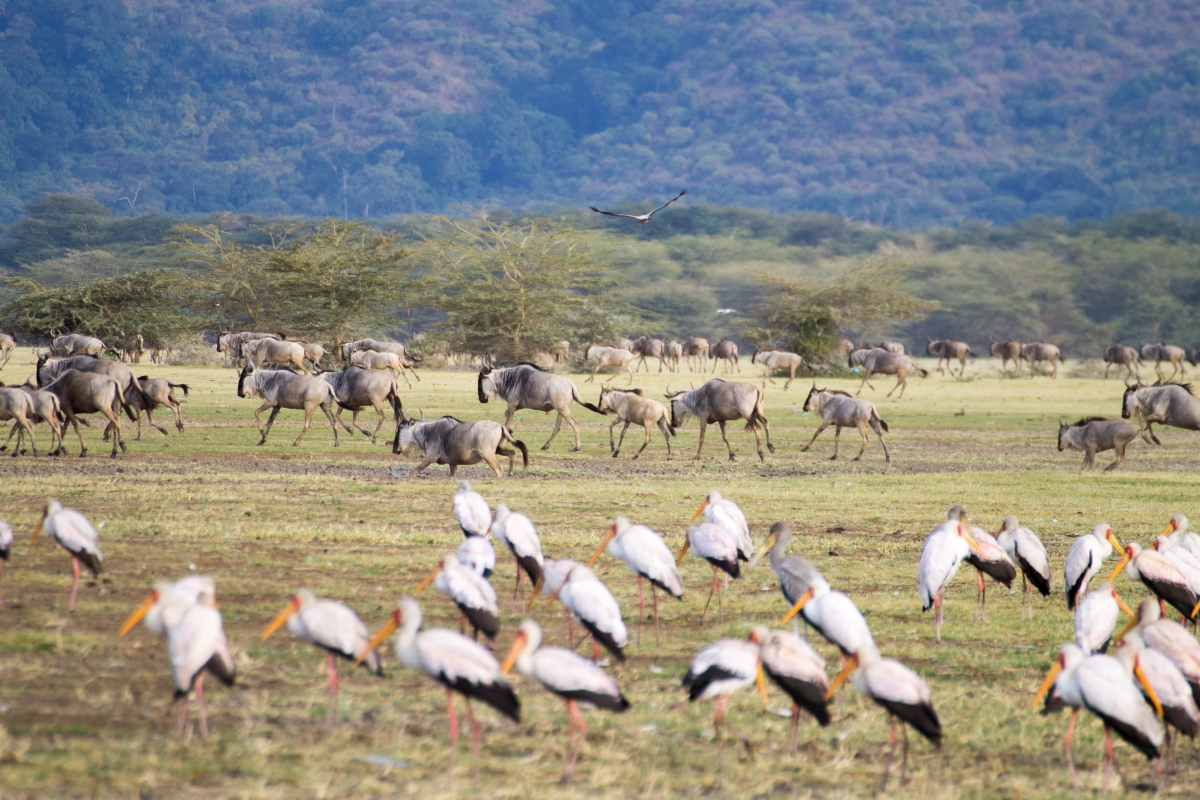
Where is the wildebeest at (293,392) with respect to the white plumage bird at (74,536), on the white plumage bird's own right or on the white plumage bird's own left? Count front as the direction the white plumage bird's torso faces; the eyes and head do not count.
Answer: on the white plumage bird's own right

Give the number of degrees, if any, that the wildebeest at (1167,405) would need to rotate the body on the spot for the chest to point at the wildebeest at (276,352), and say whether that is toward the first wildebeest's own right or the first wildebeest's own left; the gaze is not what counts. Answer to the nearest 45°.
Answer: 0° — it already faces it

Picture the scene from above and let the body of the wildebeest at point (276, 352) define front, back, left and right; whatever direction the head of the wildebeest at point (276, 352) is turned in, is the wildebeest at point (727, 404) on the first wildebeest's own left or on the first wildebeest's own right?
on the first wildebeest's own left

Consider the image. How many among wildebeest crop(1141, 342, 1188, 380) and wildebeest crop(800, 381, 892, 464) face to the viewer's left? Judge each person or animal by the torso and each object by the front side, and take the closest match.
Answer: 2

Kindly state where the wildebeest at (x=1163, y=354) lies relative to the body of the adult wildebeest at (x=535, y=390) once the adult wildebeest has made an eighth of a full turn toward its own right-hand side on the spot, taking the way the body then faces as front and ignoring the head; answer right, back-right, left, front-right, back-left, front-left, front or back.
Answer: right

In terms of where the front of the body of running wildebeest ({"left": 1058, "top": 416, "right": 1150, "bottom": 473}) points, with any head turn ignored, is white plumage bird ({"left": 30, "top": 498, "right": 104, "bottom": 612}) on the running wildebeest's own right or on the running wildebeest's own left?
on the running wildebeest's own left

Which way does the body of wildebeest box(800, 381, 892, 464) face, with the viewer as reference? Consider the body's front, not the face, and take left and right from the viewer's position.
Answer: facing to the left of the viewer

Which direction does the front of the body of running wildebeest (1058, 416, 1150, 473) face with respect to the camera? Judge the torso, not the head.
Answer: to the viewer's left

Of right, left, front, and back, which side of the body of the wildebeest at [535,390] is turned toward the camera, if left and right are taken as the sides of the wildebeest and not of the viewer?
left

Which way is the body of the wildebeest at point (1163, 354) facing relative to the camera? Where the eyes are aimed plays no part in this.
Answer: to the viewer's left

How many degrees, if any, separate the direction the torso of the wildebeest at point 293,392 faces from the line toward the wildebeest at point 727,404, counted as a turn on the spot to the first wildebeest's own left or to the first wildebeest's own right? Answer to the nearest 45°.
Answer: approximately 180°

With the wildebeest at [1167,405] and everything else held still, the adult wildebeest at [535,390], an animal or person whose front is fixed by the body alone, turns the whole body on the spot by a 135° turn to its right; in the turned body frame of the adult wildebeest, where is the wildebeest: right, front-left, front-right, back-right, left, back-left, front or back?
front-right

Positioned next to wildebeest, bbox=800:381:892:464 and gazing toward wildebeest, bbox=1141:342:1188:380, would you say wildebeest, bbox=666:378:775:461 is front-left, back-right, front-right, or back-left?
back-left
